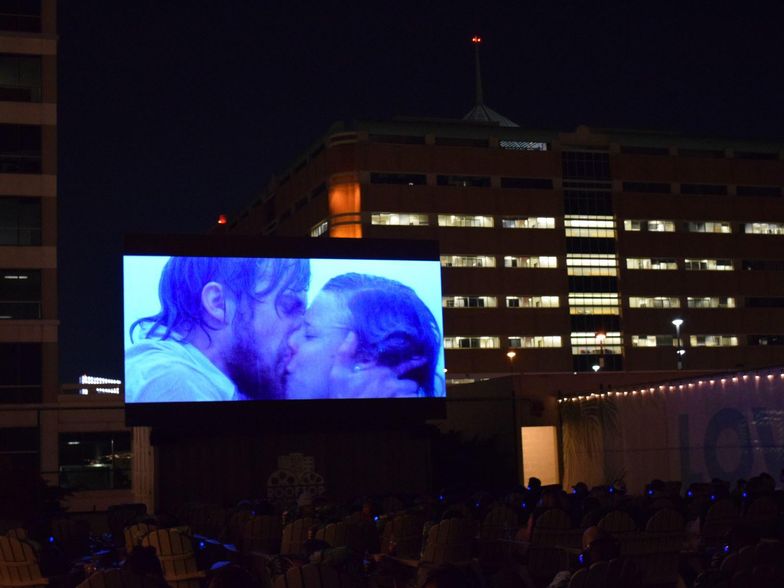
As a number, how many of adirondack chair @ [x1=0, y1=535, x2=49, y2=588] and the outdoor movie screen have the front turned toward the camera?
1

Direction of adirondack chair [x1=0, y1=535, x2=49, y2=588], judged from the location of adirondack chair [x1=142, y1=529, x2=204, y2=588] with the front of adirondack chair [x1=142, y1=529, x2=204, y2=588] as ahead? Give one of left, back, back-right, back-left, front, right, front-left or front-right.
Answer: back-left

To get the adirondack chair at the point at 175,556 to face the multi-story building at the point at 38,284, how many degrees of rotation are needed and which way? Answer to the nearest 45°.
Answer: approximately 45° to its left

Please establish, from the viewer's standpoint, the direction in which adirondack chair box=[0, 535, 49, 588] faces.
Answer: facing away from the viewer and to the right of the viewer

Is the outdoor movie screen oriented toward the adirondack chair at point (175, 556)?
yes

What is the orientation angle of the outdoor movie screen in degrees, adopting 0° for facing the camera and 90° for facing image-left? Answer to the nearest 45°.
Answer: approximately 0°

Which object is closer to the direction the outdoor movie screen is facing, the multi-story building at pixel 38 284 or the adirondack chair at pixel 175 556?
the adirondack chair

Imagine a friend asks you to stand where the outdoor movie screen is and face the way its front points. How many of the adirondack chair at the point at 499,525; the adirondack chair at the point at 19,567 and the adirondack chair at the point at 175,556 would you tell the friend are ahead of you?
3

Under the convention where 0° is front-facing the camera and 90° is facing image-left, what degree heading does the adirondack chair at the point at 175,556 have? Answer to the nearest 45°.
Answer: approximately 225°
